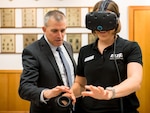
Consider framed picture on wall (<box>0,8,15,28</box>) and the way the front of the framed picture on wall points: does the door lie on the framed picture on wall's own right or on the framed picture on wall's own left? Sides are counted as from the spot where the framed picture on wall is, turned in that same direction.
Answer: on the framed picture on wall's own left

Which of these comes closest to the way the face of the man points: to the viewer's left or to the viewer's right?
to the viewer's right

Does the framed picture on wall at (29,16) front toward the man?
yes

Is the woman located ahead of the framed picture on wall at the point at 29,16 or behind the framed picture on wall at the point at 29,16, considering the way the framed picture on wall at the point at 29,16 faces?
ahead

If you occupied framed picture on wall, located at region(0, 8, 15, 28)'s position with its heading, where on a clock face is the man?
The man is roughly at 12 o'clock from the framed picture on wall.

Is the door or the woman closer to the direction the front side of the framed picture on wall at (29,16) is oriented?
the woman

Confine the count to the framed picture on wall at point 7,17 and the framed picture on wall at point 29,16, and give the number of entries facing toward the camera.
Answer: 2
